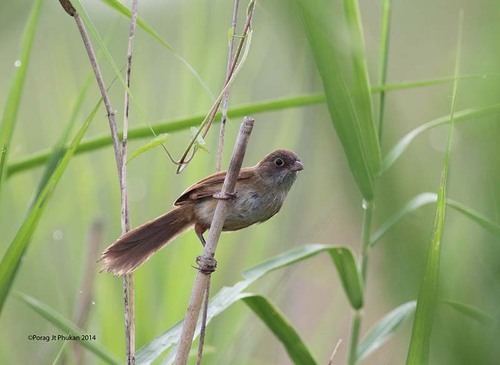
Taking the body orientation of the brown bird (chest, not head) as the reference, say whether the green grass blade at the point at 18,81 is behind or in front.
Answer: behind

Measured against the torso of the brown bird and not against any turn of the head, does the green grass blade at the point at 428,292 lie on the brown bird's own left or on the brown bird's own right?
on the brown bird's own right

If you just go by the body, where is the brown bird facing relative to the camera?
to the viewer's right

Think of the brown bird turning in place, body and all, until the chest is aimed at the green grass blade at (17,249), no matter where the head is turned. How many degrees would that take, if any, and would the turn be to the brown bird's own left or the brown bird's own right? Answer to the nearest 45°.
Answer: approximately 135° to the brown bird's own right
